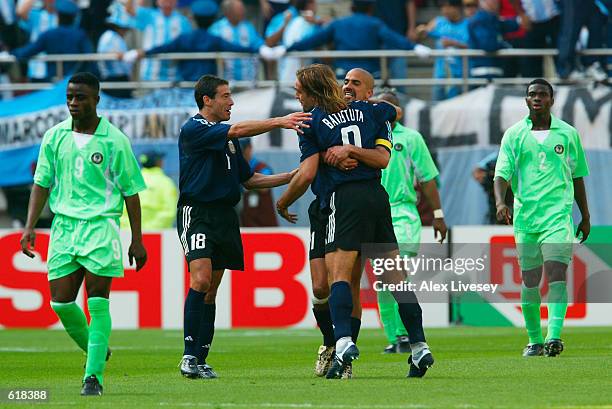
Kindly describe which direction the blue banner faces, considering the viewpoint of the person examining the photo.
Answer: facing the viewer

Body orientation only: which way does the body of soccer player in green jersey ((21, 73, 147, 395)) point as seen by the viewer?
toward the camera

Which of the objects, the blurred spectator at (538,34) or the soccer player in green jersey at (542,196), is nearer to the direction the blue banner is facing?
the soccer player in green jersey

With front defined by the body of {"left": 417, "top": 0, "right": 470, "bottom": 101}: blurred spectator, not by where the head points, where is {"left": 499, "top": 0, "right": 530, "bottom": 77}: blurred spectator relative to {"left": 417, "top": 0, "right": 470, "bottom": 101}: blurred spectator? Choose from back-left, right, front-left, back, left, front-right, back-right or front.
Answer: left

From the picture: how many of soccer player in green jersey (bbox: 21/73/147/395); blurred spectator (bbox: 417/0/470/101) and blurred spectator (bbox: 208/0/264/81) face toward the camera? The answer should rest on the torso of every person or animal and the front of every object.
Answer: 3

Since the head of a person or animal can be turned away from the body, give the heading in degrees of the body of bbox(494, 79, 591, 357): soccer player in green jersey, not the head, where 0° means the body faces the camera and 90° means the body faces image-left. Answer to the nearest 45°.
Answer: approximately 0°
